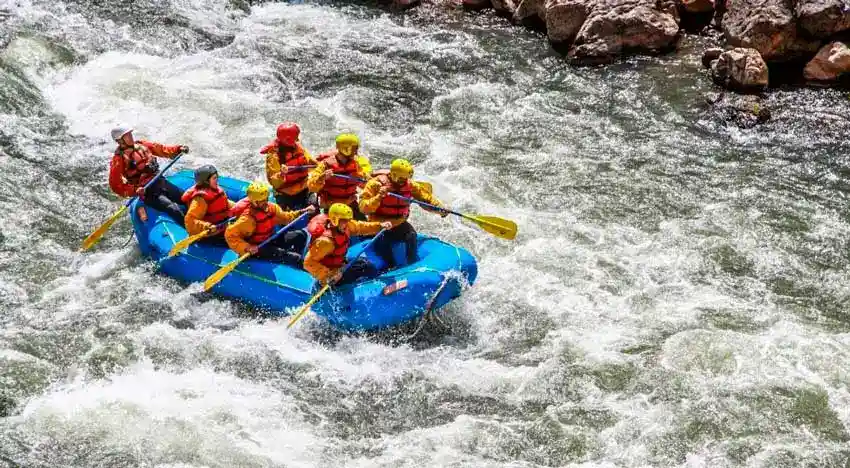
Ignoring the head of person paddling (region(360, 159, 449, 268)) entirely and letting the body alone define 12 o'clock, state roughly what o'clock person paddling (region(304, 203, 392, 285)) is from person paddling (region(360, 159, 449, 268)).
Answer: person paddling (region(304, 203, 392, 285)) is roughly at 3 o'clock from person paddling (region(360, 159, 449, 268)).

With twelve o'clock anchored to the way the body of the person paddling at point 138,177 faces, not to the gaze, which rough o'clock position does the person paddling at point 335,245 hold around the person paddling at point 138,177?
the person paddling at point 335,245 is roughly at 12 o'clock from the person paddling at point 138,177.

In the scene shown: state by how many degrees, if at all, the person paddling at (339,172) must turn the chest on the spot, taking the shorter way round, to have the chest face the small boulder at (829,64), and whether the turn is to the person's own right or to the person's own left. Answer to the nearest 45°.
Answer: approximately 90° to the person's own left

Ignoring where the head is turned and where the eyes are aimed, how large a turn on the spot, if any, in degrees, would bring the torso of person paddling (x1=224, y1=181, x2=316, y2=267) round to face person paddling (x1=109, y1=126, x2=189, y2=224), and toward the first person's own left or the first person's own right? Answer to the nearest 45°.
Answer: approximately 180°

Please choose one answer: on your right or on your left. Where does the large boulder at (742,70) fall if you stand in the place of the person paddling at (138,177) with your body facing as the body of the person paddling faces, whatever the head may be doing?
on your left

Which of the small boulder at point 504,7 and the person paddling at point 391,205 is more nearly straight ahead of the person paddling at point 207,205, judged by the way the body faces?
the person paddling

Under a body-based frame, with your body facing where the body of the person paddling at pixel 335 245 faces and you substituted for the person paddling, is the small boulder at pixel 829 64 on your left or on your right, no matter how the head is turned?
on your left

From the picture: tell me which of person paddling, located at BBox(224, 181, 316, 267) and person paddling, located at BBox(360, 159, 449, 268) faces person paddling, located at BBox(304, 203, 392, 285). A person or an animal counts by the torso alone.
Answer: person paddling, located at BBox(224, 181, 316, 267)
